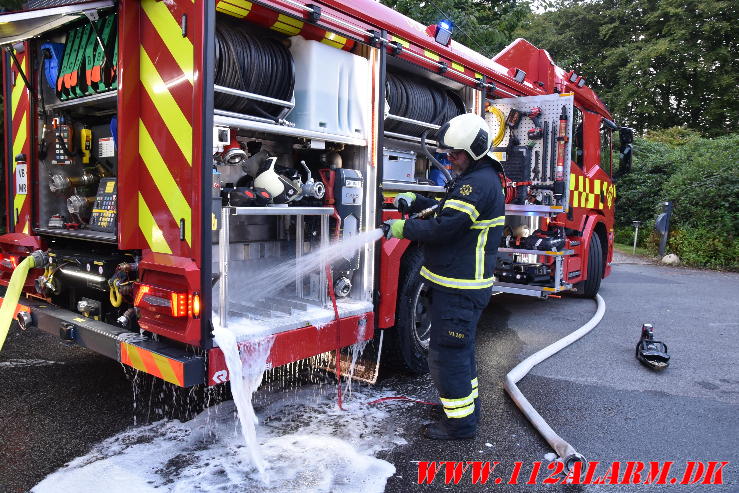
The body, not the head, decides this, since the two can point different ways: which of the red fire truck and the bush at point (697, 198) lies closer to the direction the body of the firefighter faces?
the red fire truck

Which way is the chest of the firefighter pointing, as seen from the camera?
to the viewer's left

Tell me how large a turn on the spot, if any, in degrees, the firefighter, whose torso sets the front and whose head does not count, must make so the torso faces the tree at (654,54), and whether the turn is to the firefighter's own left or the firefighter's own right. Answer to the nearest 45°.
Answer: approximately 90° to the firefighter's own right

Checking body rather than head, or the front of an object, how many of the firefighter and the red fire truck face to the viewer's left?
1

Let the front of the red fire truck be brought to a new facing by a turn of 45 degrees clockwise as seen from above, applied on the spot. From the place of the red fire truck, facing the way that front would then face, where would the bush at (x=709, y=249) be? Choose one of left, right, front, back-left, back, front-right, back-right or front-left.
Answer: front-left

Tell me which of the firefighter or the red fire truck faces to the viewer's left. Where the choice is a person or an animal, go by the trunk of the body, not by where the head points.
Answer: the firefighter

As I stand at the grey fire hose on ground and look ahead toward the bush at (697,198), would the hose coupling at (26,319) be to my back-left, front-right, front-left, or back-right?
back-left

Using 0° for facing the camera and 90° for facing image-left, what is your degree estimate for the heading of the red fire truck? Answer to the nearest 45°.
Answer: approximately 225°

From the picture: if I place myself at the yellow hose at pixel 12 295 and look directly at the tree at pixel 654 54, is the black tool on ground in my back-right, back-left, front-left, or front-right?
front-right

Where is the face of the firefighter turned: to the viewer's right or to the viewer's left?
to the viewer's left

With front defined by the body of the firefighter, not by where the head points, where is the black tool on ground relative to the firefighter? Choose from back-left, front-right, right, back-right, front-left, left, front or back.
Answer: back-right
